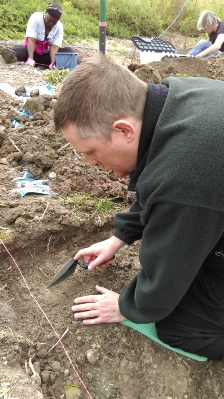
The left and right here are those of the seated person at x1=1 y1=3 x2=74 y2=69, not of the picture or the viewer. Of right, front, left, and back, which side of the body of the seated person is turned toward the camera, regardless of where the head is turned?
front

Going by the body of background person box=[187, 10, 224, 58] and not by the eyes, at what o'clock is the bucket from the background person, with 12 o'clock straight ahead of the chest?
The bucket is roughly at 11 o'clock from the background person.

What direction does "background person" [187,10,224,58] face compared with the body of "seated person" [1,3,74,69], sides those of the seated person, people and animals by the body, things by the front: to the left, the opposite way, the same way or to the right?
to the right

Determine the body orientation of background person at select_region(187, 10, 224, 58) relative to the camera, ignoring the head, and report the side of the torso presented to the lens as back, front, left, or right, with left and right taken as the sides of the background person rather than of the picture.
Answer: left

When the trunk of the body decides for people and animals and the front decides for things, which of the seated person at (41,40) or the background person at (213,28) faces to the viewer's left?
the background person

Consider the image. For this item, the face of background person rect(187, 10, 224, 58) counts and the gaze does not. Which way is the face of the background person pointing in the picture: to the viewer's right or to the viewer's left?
to the viewer's left

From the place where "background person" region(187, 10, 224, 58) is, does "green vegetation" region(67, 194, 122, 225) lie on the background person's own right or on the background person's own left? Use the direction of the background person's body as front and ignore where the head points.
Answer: on the background person's own left

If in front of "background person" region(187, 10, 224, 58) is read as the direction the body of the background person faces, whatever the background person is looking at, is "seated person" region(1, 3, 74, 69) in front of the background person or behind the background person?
in front

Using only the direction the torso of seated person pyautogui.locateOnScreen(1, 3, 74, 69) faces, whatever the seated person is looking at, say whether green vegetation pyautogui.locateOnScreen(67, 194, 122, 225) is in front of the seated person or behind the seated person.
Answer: in front

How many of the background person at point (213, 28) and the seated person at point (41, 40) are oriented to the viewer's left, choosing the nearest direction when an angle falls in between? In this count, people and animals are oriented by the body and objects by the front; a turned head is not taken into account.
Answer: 1

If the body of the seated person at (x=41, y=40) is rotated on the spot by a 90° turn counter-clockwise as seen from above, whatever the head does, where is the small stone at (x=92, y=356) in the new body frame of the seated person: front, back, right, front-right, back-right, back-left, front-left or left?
right

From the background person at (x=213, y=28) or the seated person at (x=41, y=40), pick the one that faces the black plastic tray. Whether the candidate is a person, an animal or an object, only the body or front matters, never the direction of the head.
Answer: the background person

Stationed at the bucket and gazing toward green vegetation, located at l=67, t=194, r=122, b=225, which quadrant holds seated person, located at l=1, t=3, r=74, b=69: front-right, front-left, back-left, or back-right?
back-right

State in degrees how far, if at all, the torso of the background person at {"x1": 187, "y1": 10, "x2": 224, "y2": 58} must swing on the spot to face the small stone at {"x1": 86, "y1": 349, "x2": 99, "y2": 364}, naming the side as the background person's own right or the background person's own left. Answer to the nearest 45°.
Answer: approximately 90° to the background person's own left

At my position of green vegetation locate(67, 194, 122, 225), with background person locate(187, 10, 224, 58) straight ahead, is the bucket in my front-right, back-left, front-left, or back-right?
front-left
